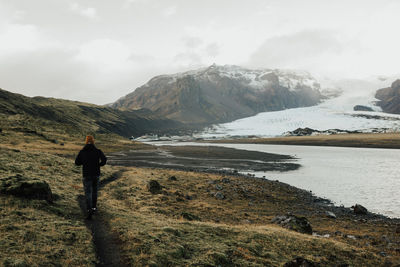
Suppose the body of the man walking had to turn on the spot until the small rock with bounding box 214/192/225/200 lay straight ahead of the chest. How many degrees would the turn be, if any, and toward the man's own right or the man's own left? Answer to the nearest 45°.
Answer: approximately 45° to the man's own right

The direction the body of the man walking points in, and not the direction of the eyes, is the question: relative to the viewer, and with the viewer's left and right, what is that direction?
facing away from the viewer

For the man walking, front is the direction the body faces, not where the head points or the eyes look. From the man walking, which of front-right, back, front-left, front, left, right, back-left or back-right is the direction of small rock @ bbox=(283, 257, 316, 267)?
back-right

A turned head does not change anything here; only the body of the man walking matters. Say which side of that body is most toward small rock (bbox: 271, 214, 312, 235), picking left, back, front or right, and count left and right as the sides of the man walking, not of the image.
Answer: right

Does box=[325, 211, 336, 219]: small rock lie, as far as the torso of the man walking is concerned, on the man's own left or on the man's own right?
on the man's own right

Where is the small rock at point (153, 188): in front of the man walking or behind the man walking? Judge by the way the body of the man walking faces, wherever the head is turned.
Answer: in front

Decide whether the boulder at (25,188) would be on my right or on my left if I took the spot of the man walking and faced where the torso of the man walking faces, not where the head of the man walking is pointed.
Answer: on my left

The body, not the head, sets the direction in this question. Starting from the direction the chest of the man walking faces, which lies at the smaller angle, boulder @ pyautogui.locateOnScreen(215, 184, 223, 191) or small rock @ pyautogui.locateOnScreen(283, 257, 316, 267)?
the boulder
